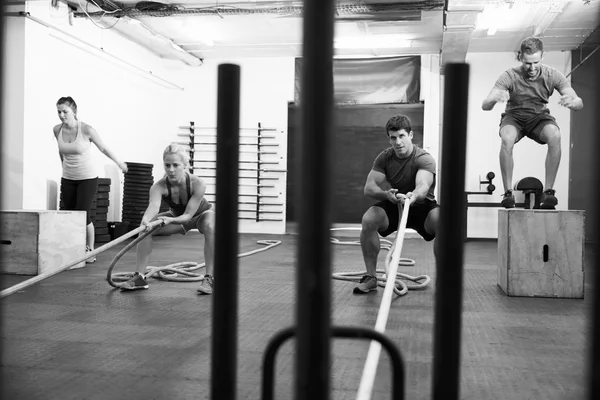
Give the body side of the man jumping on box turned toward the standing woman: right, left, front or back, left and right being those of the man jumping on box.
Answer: right

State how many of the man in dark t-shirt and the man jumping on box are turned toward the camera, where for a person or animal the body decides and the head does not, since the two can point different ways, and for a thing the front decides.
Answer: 2

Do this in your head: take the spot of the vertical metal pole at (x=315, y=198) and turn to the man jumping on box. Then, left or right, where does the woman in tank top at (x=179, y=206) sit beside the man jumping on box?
left

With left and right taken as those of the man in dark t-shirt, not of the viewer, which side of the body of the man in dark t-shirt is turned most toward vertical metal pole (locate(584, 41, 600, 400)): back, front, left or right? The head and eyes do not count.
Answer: front

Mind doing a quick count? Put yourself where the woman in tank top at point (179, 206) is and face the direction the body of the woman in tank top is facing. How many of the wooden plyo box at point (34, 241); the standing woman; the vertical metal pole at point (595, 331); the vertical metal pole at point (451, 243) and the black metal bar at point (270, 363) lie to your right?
2

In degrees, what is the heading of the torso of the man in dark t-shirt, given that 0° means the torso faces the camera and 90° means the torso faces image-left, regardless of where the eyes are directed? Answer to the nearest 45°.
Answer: approximately 0°

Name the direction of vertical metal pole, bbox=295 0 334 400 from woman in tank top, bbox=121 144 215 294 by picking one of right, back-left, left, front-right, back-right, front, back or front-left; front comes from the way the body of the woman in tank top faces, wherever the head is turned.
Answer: front-left

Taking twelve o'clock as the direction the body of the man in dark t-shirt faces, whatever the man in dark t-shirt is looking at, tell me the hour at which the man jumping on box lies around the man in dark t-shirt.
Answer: The man jumping on box is roughly at 8 o'clock from the man in dark t-shirt.

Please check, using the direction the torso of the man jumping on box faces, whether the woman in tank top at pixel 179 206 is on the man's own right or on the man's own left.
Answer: on the man's own right

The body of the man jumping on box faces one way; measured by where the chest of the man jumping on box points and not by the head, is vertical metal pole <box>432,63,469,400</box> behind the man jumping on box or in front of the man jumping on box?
in front

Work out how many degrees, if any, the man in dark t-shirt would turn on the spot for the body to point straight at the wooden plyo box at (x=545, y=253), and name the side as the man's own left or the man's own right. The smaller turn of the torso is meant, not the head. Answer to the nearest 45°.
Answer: approximately 90° to the man's own left

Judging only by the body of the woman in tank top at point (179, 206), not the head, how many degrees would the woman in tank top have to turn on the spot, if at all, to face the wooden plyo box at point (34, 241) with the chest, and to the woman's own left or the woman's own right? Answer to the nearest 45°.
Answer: approximately 90° to the woman's own right
